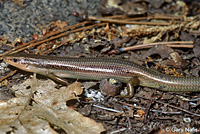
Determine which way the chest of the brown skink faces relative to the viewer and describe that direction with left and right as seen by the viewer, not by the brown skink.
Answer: facing to the left of the viewer

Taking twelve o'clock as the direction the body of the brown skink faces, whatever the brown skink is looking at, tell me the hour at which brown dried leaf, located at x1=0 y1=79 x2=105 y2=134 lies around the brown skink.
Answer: The brown dried leaf is roughly at 10 o'clock from the brown skink.
